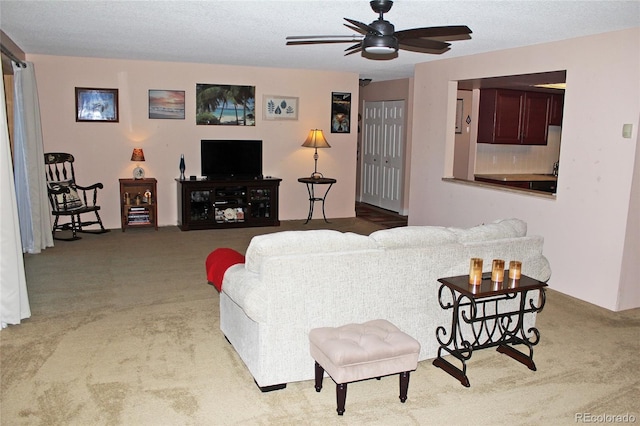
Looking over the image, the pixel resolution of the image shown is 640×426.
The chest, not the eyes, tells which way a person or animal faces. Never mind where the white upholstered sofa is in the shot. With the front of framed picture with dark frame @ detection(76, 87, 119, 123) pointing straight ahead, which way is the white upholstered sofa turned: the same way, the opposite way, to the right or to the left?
the opposite way

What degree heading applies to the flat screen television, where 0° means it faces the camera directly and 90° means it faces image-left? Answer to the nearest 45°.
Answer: approximately 0°

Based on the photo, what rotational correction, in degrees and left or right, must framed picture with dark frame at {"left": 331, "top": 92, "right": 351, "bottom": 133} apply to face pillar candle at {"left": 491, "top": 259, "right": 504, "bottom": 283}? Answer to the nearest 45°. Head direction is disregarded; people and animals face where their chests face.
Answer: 0° — it already faces it

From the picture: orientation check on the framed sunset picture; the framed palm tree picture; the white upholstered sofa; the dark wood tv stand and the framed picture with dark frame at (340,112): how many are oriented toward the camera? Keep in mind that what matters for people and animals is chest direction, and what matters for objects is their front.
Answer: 4

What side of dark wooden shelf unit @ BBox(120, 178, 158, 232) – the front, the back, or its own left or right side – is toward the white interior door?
left

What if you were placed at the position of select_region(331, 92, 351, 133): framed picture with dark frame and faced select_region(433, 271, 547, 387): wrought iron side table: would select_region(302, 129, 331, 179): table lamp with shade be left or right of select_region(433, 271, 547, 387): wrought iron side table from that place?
right

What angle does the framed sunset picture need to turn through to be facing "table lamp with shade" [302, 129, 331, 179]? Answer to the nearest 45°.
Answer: approximately 90° to its left

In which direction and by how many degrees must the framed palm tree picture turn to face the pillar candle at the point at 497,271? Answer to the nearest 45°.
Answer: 0° — it already faces it

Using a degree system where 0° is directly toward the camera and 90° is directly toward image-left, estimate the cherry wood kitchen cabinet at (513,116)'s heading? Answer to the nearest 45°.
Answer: approximately 315°
